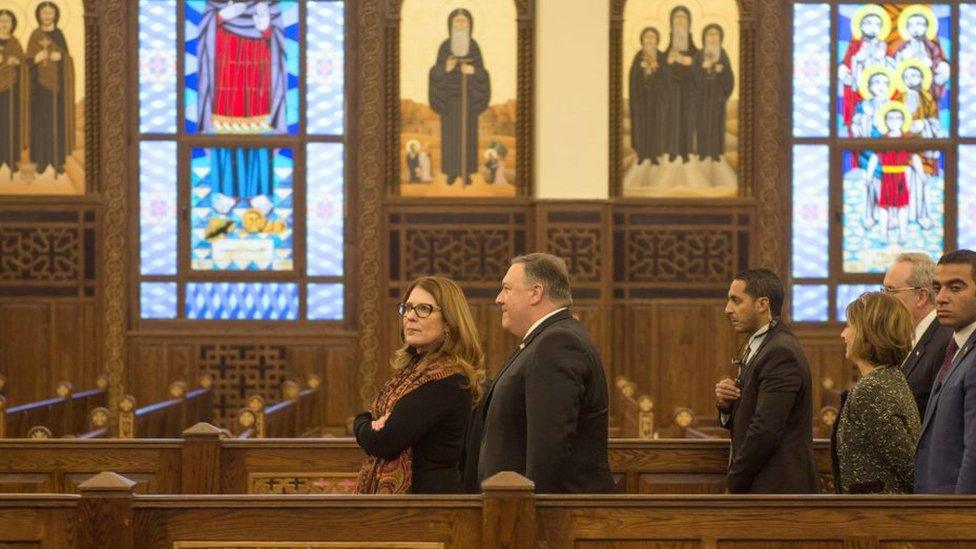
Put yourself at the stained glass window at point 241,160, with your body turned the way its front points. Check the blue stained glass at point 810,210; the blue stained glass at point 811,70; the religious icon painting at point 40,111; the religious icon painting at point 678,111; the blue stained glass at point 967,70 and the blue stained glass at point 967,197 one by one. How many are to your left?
5

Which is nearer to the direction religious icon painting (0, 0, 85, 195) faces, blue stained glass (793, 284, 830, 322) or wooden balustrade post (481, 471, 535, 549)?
the wooden balustrade post

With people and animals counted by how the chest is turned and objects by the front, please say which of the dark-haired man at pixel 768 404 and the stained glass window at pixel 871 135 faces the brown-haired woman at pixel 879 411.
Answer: the stained glass window

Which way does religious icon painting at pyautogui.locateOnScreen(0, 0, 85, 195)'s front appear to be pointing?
toward the camera

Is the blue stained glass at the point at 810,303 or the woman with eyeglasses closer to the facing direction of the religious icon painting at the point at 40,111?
the woman with eyeglasses

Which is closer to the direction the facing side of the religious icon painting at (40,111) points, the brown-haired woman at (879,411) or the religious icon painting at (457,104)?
the brown-haired woman

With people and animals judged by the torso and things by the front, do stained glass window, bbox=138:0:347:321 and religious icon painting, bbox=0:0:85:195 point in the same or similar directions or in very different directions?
same or similar directions

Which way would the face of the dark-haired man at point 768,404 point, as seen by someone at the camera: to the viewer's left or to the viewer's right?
to the viewer's left

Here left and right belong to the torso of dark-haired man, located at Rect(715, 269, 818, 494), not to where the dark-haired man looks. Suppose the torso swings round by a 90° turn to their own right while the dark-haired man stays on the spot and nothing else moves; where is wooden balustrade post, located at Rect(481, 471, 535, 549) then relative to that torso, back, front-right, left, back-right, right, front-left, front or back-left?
back-left

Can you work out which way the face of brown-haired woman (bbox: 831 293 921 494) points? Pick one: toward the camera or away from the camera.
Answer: away from the camera

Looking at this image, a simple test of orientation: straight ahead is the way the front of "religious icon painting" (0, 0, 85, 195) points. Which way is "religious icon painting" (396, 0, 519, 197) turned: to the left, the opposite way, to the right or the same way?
the same way

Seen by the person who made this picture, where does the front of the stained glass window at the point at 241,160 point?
facing the viewer

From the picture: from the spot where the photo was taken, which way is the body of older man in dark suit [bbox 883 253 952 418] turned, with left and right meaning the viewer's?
facing to the left of the viewer

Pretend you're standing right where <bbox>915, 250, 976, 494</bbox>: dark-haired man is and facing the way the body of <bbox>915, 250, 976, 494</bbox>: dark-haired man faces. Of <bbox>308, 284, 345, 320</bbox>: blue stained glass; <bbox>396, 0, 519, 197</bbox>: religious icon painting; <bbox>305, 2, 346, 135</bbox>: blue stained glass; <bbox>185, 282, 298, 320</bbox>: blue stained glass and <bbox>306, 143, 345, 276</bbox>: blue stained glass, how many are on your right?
5

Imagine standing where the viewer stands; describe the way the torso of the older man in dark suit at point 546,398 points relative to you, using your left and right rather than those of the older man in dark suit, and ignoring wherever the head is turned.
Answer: facing to the left of the viewer

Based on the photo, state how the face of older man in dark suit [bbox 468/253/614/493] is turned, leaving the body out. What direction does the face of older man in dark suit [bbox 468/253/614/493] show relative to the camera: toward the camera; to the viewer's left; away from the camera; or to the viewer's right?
to the viewer's left

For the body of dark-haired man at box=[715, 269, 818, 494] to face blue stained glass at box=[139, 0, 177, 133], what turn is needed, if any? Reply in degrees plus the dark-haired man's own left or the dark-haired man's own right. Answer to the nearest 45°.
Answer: approximately 45° to the dark-haired man's own right
